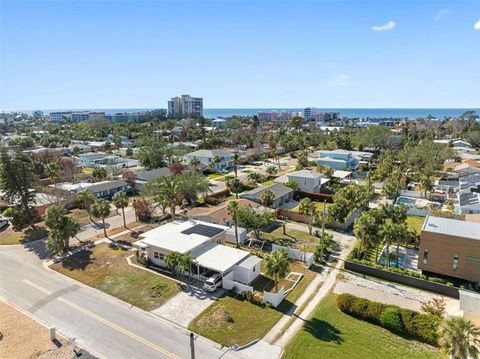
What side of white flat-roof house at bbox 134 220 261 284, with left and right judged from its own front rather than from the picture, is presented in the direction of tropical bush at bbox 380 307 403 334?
left

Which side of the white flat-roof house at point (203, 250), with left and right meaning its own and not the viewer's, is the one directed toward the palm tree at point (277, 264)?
left

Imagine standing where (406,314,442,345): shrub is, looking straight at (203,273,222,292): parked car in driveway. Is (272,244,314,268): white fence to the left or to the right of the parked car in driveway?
right

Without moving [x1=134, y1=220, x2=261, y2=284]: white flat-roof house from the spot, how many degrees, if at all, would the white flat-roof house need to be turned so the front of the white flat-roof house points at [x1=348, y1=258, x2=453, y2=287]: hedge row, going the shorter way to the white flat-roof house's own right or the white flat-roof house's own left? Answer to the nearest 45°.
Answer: approximately 135° to the white flat-roof house's own left

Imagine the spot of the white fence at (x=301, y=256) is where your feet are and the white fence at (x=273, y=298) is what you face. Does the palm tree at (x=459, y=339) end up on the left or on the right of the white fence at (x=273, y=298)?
left

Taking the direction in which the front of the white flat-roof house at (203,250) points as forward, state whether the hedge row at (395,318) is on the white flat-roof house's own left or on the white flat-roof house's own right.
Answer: on the white flat-roof house's own left

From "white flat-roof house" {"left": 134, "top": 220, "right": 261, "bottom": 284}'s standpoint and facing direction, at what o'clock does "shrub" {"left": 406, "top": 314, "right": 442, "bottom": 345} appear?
The shrub is roughly at 9 o'clock from the white flat-roof house.

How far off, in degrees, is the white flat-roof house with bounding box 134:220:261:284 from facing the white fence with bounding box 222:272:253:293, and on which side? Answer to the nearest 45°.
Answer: approximately 90° to its left

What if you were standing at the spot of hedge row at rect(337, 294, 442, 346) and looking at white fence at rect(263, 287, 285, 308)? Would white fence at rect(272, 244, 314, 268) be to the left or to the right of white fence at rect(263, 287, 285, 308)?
right

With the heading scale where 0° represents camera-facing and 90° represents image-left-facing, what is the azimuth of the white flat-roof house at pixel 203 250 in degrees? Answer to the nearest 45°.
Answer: approximately 45°
